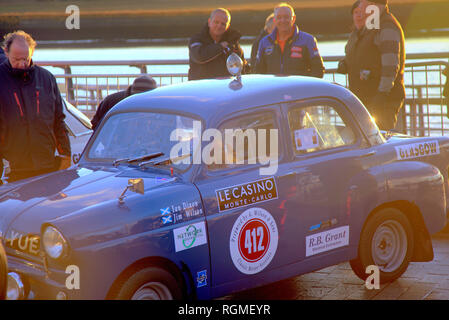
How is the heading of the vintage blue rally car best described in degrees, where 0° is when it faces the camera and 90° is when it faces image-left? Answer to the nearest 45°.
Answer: approximately 45°

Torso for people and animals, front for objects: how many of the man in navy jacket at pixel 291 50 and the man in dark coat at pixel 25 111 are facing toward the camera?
2

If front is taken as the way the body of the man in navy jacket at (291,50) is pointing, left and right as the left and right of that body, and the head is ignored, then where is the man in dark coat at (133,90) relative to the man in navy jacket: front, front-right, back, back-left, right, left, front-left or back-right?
front-right

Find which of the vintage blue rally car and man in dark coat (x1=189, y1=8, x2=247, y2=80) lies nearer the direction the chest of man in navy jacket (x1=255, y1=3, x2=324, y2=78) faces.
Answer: the vintage blue rally car

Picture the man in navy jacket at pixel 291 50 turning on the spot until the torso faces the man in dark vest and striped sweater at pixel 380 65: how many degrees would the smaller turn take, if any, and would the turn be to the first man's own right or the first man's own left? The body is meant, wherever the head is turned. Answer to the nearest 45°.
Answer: approximately 90° to the first man's own left

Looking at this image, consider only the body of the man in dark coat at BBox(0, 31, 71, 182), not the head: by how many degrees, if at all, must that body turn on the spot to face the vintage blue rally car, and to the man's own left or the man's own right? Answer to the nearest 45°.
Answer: approximately 45° to the man's own left

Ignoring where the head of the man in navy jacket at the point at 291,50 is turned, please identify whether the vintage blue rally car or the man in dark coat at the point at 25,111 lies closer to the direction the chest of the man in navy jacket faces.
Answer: the vintage blue rally car

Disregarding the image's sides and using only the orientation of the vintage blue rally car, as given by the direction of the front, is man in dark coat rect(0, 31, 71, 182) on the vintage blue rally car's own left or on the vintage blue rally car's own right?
on the vintage blue rally car's own right

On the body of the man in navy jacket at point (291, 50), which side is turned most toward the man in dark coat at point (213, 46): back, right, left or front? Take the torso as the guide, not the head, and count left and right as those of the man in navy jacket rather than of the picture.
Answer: right

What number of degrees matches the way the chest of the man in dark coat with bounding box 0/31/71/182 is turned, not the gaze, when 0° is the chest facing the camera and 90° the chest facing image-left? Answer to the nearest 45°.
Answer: approximately 0°

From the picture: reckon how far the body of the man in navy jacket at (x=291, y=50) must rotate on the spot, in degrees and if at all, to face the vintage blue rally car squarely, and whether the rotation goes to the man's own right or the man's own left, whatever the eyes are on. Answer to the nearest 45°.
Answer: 0° — they already face it

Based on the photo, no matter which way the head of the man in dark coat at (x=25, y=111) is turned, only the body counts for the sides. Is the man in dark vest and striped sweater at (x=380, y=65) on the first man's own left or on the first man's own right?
on the first man's own left
